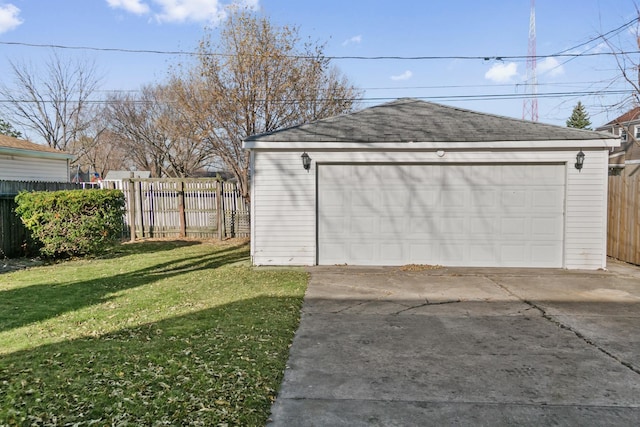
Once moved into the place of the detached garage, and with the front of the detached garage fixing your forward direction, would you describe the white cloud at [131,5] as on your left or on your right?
on your right

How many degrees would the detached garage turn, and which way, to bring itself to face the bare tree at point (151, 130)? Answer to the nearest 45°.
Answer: approximately 135° to its right

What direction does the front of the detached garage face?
toward the camera

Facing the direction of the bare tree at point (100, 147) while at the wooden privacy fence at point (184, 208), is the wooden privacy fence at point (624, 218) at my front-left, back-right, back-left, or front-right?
back-right

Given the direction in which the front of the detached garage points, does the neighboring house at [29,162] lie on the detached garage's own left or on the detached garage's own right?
on the detached garage's own right

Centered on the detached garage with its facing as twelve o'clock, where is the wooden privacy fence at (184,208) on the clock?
The wooden privacy fence is roughly at 4 o'clock from the detached garage.

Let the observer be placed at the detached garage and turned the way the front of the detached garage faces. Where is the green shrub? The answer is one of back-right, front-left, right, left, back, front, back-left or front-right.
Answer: right

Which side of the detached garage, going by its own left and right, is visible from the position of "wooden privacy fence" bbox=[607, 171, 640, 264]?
left

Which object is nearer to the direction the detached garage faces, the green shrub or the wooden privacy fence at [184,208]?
the green shrub

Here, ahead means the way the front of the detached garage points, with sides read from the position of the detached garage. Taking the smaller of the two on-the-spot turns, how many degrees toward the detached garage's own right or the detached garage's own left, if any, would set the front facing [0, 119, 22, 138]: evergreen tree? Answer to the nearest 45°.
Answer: approximately 135° to the detached garage's own right

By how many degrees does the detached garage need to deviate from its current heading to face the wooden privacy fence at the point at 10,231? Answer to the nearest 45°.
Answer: approximately 90° to its right
